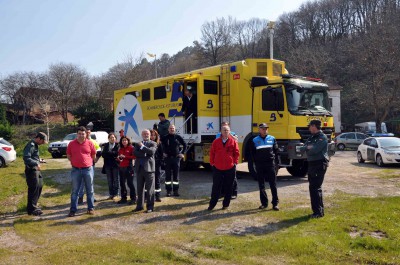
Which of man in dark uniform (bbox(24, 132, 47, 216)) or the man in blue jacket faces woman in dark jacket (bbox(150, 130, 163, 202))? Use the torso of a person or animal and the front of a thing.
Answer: the man in dark uniform

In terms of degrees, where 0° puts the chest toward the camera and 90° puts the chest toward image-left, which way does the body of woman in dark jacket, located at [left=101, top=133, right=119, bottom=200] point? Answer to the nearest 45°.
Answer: approximately 0°

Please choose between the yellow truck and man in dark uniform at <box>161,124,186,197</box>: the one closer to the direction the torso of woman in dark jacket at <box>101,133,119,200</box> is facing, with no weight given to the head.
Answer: the man in dark uniform

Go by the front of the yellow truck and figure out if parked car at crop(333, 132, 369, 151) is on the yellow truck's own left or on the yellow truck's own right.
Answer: on the yellow truck's own left

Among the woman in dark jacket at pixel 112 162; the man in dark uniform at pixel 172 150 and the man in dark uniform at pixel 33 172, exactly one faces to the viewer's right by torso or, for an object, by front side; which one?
the man in dark uniform at pixel 33 172

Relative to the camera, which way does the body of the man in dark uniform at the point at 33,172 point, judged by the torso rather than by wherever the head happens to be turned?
to the viewer's right
